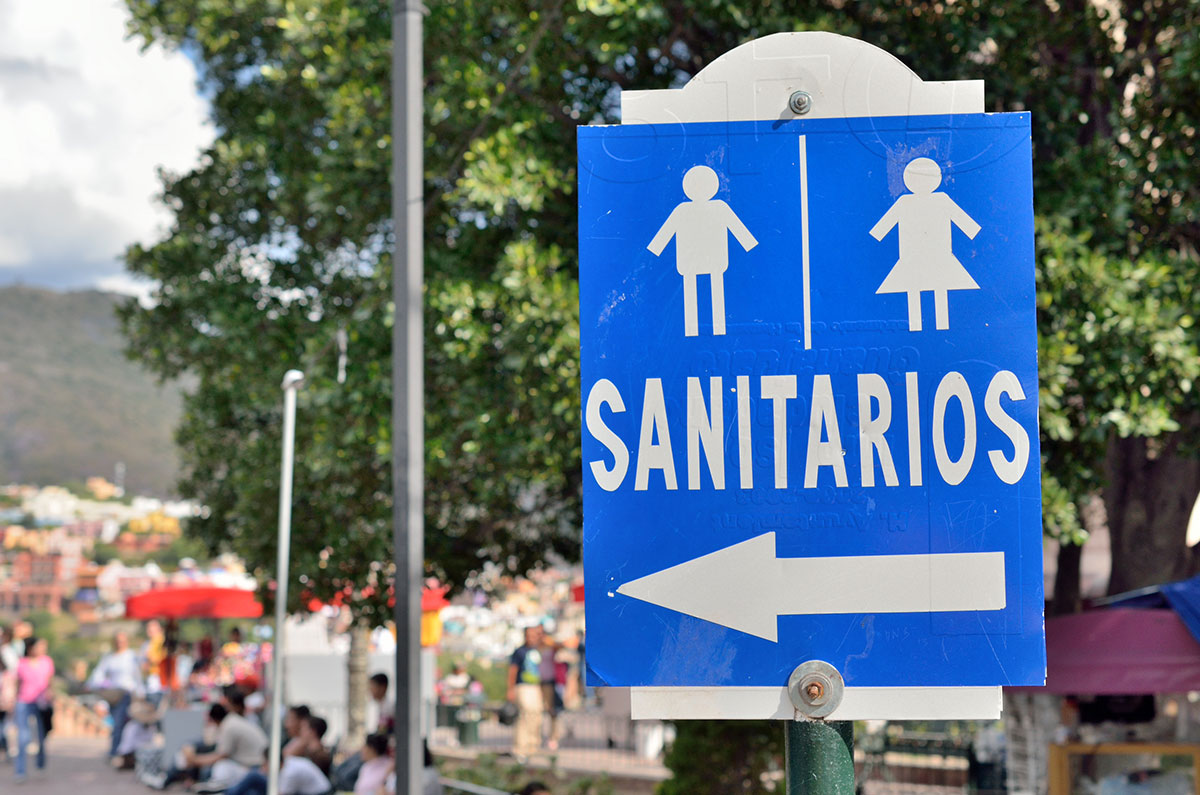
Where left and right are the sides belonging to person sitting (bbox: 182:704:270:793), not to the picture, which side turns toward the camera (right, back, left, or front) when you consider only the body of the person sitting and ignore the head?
left

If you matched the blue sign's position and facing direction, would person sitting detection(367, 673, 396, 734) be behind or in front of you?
behind

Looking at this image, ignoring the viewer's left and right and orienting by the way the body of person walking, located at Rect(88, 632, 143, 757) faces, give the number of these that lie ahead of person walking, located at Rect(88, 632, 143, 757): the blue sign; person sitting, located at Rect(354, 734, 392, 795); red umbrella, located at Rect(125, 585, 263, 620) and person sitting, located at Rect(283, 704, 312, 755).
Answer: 3

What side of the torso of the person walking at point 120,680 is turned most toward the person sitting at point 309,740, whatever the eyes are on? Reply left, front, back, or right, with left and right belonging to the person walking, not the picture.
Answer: left

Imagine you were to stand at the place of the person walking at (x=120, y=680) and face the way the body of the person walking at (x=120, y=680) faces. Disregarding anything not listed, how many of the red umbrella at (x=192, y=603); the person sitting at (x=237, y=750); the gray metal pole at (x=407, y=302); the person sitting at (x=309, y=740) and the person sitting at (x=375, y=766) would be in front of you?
4

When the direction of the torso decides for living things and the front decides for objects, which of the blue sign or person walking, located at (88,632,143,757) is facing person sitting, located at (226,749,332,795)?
the person walking
